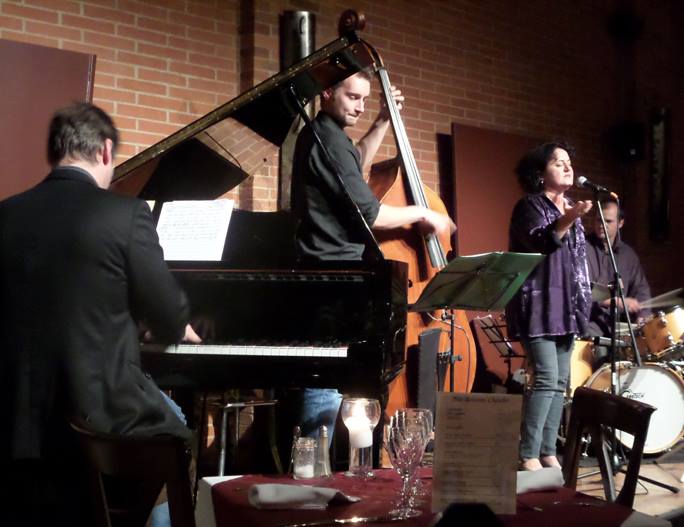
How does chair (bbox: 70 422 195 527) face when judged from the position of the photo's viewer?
facing away from the viewer and to the right of the viewer

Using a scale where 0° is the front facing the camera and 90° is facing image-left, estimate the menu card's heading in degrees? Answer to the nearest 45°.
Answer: approximately 0°

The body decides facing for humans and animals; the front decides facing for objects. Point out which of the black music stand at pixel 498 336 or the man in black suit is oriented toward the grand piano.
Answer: the man in black suit

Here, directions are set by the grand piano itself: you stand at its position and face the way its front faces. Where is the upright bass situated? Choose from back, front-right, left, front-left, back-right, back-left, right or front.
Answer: back-left

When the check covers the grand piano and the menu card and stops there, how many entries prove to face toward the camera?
2

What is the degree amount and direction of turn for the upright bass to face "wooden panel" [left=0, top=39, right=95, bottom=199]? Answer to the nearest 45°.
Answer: approximately 135° to its right

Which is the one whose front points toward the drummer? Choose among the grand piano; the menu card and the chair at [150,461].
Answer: the chair

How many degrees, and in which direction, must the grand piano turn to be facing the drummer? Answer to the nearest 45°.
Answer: approximately 135° to its left

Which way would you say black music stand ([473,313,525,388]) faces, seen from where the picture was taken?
facing away from the viewer and to the right of the viewer

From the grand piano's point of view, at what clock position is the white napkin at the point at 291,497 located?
The white napkin is roughly at 12 o'clock from the grand piano.

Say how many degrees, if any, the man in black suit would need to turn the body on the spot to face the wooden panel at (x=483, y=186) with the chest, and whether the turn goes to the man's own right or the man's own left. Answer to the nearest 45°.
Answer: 0° — they already face it

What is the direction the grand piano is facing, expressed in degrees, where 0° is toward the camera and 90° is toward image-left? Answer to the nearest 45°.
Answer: approximately 0°
